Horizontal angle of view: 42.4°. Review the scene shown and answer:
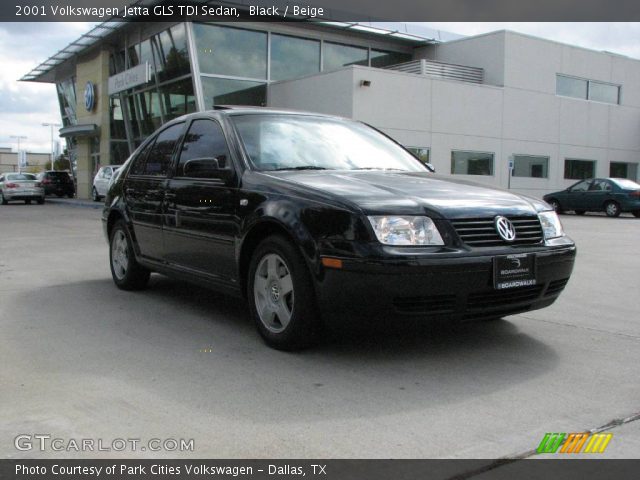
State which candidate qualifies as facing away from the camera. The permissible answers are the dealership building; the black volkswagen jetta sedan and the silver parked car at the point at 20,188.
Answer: the silver parked car

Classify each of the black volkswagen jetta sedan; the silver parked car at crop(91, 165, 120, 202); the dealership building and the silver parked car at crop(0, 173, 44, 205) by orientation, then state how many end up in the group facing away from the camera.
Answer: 1

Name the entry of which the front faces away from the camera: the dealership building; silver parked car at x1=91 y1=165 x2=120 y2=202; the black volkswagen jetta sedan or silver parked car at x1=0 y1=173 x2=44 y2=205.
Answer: silver parked car at x1=0 y1=173 x2=44 y2=205

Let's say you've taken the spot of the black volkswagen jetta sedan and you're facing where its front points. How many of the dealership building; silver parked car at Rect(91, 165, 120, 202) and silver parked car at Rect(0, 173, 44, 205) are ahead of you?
0

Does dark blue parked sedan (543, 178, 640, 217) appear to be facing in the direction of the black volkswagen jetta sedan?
no

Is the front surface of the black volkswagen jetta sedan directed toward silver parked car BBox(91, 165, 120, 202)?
no

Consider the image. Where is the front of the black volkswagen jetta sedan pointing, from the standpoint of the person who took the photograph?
facing the viewer and to the right of the viewer

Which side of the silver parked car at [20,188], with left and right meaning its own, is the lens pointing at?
back

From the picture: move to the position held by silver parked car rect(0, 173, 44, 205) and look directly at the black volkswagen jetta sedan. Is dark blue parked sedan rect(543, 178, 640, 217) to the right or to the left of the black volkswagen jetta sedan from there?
left

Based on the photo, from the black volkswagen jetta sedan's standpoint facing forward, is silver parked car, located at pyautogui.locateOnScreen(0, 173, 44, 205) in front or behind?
behind

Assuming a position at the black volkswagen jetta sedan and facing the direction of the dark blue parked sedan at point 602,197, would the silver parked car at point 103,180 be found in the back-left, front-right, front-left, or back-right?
front-left

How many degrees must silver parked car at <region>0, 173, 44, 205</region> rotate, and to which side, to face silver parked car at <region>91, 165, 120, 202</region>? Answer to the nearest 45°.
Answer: approximately 135° to its right

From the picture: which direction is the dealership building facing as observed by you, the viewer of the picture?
facing the viewer and to the left of the viewer
